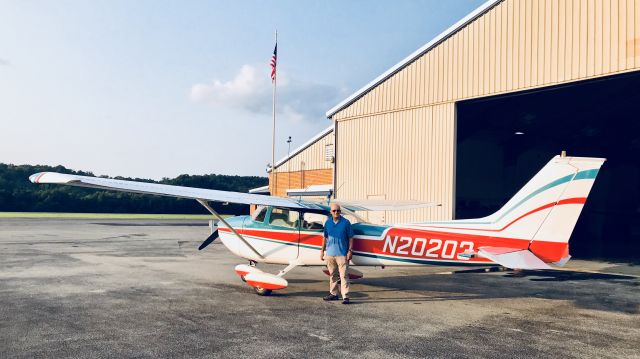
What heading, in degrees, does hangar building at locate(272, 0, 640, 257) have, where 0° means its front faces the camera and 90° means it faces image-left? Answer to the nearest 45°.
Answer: approximately 45°

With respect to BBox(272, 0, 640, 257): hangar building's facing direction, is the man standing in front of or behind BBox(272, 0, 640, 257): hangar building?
in front

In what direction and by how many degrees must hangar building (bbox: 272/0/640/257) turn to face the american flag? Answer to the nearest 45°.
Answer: approximately 90° to its right

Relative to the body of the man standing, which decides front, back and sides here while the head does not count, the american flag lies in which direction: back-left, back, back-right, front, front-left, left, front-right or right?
back
